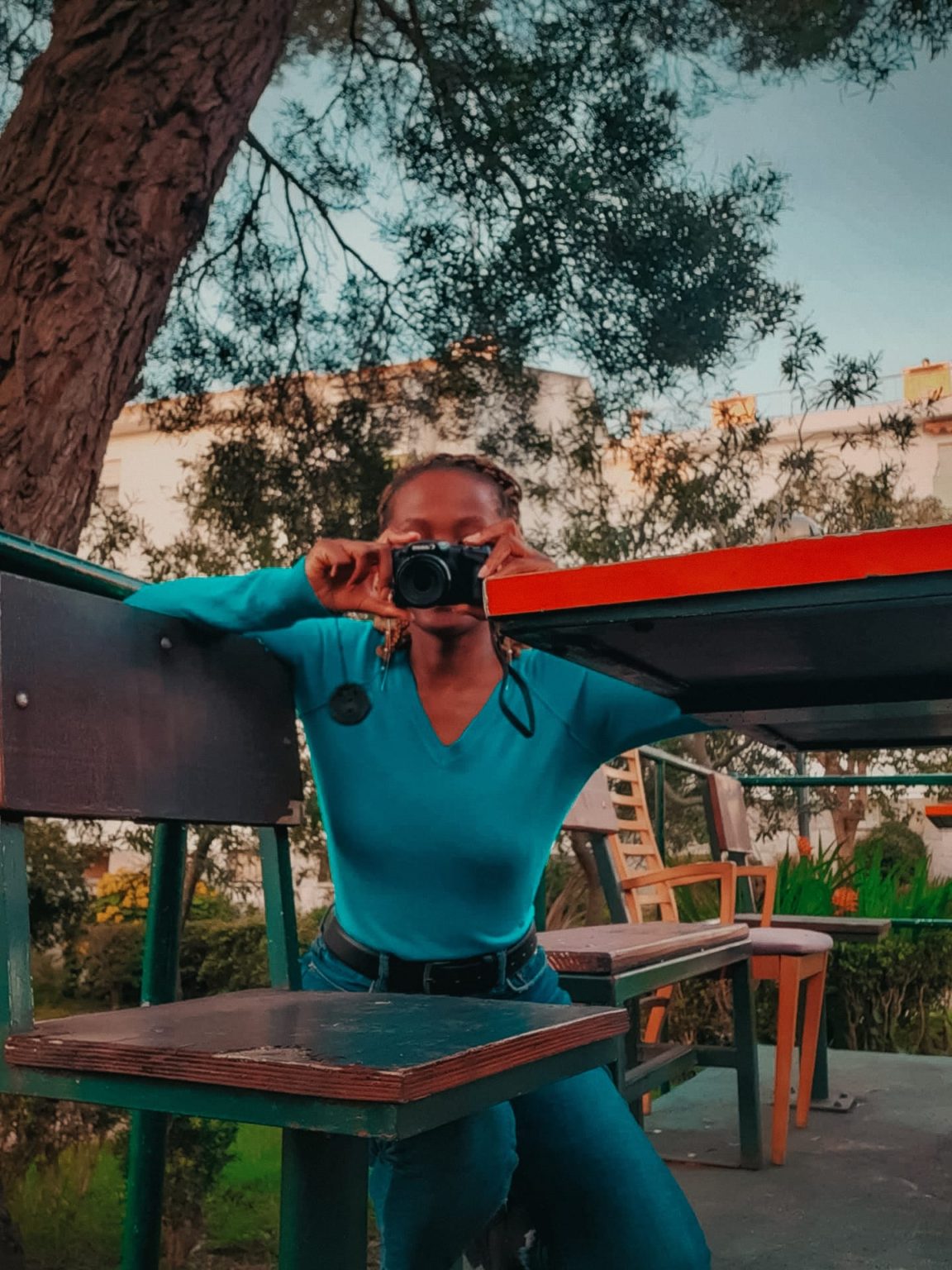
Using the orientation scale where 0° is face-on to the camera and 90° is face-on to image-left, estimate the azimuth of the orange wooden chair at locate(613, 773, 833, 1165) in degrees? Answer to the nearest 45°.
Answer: approximately 315°

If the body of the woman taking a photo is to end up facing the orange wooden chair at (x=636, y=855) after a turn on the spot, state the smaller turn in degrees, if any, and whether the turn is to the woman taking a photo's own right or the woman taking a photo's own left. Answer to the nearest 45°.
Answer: approximately 180°

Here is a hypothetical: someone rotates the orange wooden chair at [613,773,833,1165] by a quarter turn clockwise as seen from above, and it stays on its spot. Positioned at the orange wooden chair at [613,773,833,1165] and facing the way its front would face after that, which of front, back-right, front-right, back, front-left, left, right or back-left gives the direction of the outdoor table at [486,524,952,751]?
front-left

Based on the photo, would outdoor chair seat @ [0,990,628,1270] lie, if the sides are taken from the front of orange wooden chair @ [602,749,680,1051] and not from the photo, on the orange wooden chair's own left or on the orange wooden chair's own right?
on the orange wooden chair's own right
